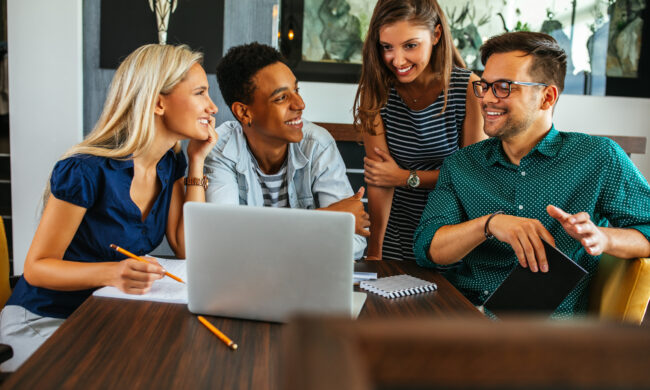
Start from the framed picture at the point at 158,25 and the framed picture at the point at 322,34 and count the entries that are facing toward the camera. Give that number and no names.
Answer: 2

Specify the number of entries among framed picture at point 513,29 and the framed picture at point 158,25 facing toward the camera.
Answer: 2

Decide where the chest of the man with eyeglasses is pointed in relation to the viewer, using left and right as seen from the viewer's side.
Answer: facing the viewer and to the left of the viewer

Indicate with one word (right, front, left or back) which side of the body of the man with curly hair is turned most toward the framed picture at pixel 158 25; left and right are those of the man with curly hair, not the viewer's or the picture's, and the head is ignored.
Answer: back

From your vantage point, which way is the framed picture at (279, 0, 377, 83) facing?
toward the camera

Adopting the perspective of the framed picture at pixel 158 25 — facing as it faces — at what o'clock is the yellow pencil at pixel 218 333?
The yellow pencil is roughly at 12 o'clock from the framed picture.

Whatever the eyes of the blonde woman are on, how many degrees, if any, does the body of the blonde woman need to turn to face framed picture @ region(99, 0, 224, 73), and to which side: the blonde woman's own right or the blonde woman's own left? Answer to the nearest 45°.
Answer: approximately 135° to the blonde woman's own left

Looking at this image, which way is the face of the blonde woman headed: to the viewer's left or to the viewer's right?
to the viewer's right

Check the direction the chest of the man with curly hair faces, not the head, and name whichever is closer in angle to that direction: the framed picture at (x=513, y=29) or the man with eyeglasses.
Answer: the man with eyeglasses
